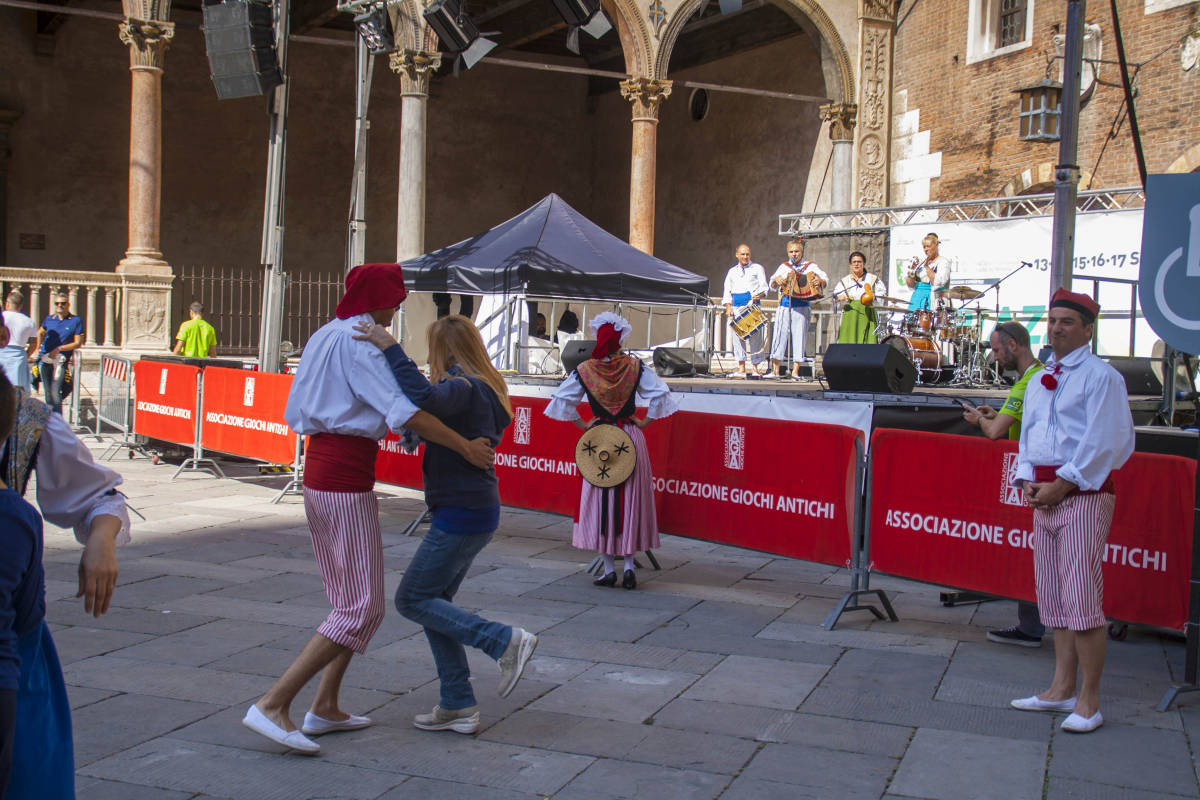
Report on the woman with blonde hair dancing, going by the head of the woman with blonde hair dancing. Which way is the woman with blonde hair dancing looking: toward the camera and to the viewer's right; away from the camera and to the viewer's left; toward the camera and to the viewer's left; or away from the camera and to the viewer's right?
away from the camera and to the viewer's left

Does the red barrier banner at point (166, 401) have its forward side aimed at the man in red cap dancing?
yes

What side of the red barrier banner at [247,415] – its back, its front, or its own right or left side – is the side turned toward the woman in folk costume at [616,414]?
left

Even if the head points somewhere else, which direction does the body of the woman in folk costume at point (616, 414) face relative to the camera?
away from the camera

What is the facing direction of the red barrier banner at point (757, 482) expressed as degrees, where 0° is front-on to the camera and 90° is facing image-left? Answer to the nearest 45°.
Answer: approximately 45°

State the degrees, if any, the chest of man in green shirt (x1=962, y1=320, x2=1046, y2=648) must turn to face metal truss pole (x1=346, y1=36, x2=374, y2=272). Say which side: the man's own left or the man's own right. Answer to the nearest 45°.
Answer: approximately 45° to the man's own right

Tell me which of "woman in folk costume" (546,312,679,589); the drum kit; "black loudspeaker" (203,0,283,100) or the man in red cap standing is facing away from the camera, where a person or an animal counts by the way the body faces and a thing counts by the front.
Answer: the woman in folk costume

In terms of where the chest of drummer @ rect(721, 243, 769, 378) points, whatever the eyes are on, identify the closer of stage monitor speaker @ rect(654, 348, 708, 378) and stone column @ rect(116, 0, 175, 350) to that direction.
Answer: the stage monitor speaker

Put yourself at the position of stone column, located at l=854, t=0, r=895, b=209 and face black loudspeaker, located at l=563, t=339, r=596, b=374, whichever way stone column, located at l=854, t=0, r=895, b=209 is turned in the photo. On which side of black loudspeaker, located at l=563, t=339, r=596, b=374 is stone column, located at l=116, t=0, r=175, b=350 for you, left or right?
right

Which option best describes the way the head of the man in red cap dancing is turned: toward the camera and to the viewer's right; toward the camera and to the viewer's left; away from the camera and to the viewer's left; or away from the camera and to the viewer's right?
away from the camera and to the viewer's right

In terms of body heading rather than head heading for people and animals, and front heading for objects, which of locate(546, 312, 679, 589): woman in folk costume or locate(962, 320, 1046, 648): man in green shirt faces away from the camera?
the woman in folk costume

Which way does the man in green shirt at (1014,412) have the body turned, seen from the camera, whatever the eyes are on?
to the viewer's left
